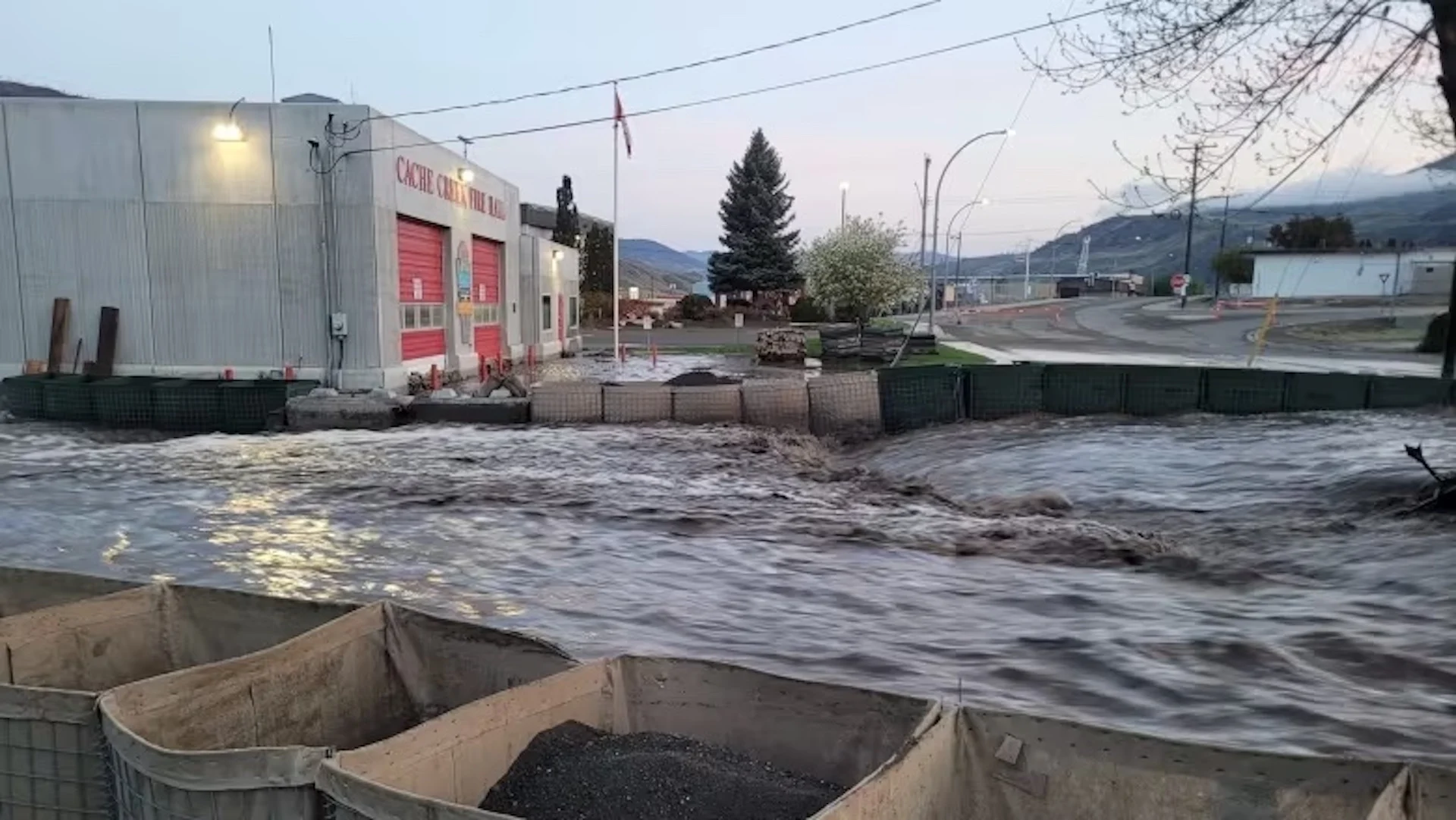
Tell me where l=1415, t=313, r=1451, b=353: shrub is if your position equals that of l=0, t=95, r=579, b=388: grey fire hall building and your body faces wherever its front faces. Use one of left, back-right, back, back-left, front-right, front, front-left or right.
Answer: front

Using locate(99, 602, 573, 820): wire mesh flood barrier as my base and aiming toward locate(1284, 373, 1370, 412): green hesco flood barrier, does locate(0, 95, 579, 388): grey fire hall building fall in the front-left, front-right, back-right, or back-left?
front-left

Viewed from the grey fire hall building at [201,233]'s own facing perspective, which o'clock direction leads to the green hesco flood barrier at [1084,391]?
The green hesco flood barrier is roughly at 1 o'clock from the grey fire hall building.

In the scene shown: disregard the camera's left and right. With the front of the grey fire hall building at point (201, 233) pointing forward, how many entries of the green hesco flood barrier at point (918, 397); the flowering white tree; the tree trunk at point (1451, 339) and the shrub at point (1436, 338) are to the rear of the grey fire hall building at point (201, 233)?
0

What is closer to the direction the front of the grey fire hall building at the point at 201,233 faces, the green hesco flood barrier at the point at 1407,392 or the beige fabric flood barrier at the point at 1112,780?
the green hesco flood barrier

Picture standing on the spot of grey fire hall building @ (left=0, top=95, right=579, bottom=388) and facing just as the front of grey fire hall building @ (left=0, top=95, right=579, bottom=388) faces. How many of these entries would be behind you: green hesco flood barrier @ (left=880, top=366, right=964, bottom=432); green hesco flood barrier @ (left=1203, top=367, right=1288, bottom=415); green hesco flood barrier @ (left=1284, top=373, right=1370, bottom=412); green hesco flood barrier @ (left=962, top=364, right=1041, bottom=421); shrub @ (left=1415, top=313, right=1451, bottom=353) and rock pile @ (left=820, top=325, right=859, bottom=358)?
0

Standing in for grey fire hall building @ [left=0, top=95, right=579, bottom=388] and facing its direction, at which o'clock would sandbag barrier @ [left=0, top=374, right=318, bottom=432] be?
The sandbag barrier is roughly at 3 o'clock from the grey fire hall building.

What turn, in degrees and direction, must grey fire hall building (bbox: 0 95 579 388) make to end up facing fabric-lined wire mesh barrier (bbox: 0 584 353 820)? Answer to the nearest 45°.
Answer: approximately 90° to its right

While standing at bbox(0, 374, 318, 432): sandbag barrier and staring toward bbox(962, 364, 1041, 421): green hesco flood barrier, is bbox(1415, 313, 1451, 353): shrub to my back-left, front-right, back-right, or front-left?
front-left

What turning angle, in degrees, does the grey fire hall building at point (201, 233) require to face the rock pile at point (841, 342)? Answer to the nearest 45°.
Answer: approximately 45° to its left

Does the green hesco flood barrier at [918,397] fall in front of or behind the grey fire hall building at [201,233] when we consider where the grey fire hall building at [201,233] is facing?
in front

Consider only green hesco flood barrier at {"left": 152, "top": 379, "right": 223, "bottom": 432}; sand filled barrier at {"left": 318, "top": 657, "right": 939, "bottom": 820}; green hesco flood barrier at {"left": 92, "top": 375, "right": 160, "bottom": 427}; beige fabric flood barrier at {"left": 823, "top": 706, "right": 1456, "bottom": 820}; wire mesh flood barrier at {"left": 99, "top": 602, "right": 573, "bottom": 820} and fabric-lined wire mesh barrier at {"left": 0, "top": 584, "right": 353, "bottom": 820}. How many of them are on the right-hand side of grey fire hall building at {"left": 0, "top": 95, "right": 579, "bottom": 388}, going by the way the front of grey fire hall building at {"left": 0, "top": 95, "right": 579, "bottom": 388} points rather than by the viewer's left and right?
6

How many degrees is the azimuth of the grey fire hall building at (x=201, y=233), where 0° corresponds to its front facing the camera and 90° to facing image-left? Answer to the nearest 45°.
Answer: approximately 270°

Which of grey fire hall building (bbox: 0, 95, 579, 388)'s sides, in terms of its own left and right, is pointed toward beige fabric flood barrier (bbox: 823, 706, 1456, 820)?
right

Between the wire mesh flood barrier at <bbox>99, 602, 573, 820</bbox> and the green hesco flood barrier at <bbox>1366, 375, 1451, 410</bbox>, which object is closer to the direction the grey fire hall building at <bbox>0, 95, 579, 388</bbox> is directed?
the green hesco flood barrier

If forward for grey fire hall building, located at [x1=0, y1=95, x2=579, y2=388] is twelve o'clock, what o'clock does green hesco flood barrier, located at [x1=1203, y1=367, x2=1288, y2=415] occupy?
The green hesco flood barrier is roughly at 1 o'clock from the grey fire hall building.

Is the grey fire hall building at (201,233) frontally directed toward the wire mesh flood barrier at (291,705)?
no

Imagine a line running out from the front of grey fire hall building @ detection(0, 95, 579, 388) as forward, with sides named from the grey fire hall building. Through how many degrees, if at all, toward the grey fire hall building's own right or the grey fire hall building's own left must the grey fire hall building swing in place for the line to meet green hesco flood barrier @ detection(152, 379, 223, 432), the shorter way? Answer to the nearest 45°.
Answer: approximately 90° to the grey fire hall building's own right

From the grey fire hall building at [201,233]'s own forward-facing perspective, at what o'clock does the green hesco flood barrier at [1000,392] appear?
The green hesco flood barrier is roughly at 1 o'clock from the grey fire hall building.

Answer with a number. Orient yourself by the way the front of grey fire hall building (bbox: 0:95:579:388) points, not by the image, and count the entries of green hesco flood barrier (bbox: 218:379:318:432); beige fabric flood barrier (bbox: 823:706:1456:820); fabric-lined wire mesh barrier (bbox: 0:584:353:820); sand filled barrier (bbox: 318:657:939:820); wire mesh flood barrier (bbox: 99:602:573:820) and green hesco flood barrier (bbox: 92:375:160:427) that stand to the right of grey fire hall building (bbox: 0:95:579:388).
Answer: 6
